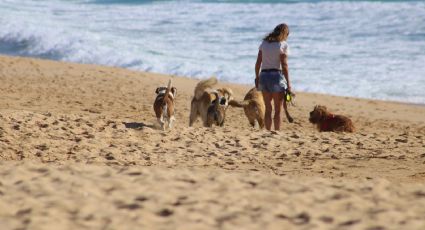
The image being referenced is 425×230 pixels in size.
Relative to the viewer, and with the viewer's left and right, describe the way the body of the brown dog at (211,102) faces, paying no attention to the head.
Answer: facing the viewer and to the right of the viewer

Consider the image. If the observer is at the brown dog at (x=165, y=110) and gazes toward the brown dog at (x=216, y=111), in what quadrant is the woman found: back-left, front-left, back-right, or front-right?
front-right

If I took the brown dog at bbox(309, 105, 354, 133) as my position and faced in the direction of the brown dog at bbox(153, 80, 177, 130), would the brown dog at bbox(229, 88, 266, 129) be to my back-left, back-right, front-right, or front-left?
front-right

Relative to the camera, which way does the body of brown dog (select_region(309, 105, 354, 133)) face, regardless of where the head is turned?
to the viewer's left

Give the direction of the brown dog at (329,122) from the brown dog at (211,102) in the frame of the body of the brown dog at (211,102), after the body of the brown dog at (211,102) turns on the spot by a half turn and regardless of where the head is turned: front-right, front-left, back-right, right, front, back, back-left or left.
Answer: back-right
